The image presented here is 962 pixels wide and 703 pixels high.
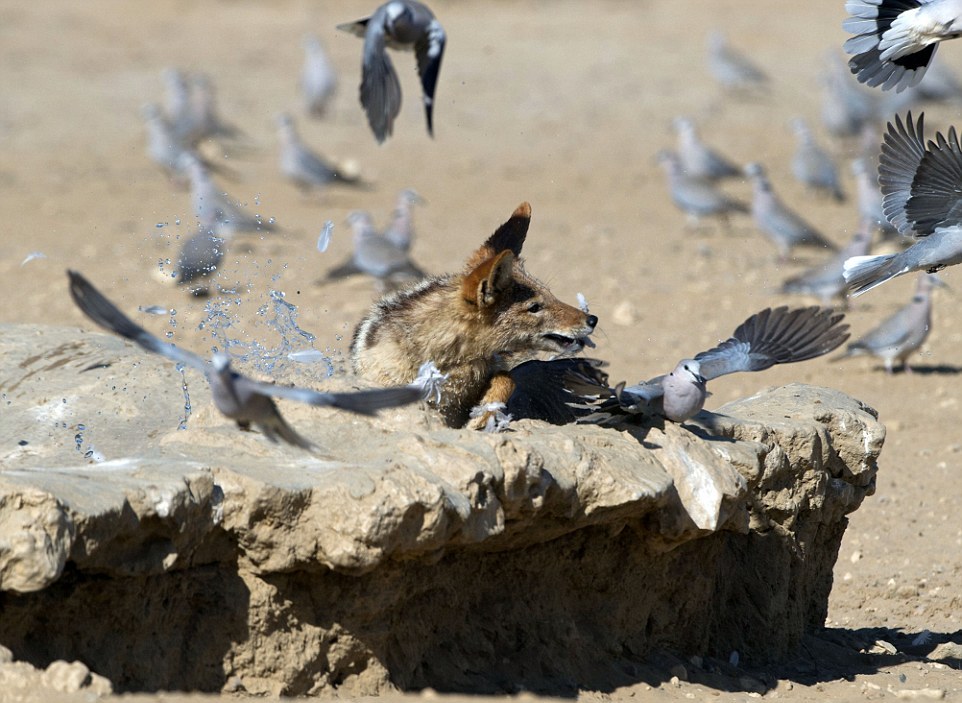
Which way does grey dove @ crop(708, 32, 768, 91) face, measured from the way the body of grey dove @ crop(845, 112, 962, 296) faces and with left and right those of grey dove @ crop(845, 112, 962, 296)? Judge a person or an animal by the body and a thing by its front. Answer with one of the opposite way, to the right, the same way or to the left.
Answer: the opposite way

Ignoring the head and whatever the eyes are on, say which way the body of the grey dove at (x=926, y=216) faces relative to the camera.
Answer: to the viewer's right

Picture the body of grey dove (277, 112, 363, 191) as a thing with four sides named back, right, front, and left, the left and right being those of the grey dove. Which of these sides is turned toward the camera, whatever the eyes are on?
left

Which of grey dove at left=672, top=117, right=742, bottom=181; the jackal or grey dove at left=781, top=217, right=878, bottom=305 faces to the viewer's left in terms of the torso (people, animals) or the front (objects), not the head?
grey dove at left=672, top=117, right=742, bottom=181

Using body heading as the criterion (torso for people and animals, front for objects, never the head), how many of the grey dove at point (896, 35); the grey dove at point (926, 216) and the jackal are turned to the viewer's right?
3

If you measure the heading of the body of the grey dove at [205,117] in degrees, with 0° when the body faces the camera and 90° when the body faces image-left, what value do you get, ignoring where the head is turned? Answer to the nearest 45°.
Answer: approximately 90°

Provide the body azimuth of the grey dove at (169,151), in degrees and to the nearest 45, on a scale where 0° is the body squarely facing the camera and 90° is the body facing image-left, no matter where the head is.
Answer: approximately 90°

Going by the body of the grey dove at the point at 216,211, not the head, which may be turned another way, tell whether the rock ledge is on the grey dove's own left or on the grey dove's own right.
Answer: on the grey dove's own left
